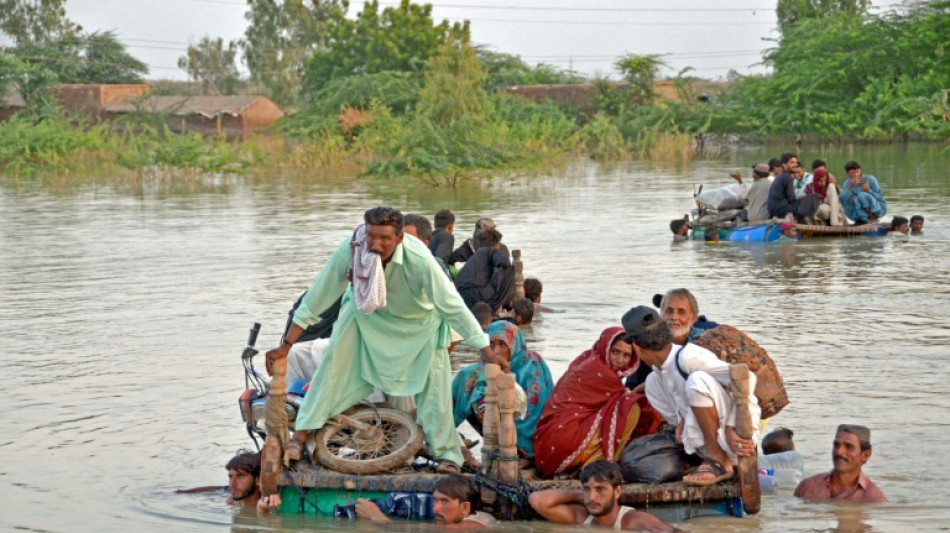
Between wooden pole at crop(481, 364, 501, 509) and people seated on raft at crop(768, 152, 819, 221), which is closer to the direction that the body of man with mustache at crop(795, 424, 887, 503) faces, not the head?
the wooden pole

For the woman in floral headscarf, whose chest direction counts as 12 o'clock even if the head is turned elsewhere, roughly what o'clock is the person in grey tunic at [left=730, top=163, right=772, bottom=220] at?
The person in grey tunic is roughly at 7 o'clock from the woman in floral headscarf.

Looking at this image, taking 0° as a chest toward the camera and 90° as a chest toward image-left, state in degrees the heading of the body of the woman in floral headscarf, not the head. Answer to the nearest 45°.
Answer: approximately 45°

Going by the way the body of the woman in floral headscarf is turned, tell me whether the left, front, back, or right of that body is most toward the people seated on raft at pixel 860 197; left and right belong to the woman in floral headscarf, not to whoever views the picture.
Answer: back

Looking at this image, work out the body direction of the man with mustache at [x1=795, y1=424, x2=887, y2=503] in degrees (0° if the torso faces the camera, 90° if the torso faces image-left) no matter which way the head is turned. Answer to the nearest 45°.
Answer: approximately 45°

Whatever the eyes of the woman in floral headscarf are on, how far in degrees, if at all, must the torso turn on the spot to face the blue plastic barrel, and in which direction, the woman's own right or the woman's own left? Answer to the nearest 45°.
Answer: approximately 135° to the woman's own right

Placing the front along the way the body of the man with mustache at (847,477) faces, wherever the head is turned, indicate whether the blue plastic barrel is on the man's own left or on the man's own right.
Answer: on the man's own right
